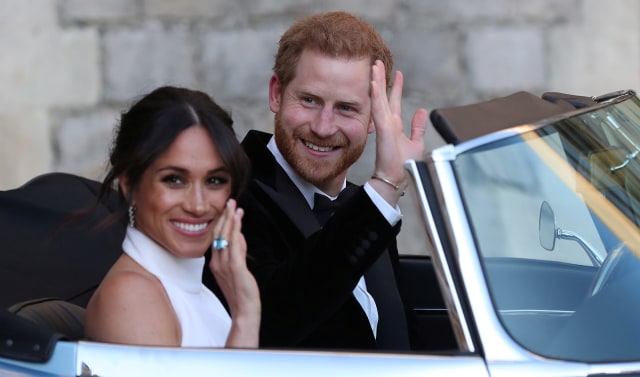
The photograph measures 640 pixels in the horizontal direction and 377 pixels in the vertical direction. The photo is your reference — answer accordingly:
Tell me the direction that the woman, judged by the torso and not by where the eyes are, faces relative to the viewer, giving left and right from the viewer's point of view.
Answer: facing the viewer and to the right of the viewer

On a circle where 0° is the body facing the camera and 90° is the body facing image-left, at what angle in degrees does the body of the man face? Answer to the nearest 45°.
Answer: approximately 315°

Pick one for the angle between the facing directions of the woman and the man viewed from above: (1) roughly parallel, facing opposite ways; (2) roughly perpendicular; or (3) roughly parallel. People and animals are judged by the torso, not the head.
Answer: roughly parallel

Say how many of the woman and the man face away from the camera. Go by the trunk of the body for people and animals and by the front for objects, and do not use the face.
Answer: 0

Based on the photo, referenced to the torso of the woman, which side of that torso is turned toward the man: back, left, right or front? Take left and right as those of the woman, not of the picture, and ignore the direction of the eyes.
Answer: left

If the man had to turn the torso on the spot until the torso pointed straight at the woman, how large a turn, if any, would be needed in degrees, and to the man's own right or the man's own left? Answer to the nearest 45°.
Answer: approximately 90° to the man's own right
